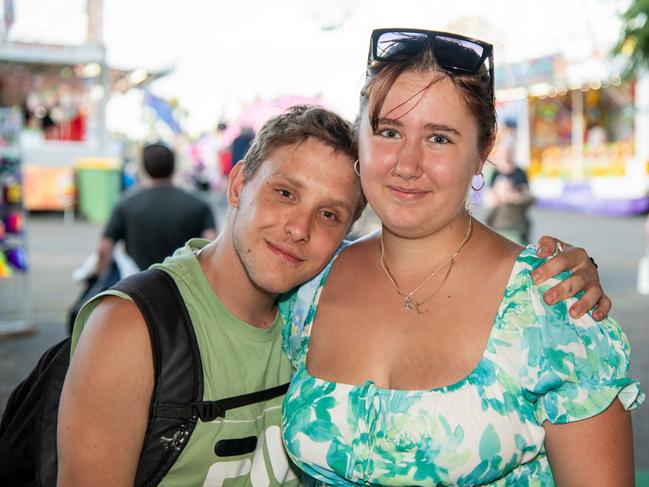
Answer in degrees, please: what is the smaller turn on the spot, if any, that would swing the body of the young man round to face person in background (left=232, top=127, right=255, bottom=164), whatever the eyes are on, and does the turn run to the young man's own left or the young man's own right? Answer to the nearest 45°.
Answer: approximately 135° to the young man's own left

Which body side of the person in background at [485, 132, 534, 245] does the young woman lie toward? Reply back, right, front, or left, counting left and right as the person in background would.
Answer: front

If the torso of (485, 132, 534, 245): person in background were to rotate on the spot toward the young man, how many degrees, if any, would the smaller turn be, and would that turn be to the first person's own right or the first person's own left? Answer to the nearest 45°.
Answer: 0° — they already face them

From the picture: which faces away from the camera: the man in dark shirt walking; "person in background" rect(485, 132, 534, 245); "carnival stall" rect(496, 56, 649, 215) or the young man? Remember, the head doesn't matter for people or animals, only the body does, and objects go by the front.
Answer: the man in dark shirt walking

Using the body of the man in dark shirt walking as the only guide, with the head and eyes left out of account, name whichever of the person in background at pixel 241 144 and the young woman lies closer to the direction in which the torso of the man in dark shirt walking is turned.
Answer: the person in background

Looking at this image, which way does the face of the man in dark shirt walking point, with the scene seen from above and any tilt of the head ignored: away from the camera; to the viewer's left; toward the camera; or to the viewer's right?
away from the camera

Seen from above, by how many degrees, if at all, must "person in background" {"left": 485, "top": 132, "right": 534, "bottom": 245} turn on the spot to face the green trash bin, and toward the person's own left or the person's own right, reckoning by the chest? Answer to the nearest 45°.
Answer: approximately 135° to the person's own right

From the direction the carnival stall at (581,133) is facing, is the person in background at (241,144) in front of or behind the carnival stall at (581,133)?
in front

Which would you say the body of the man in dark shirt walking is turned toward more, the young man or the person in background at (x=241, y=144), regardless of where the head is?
the person in background

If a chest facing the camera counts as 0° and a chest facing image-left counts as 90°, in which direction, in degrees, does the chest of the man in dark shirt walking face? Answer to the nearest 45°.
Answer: approximately 180°

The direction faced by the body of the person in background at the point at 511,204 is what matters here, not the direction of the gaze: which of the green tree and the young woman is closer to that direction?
the young woman

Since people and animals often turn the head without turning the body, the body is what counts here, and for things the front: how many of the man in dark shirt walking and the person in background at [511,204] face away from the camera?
1

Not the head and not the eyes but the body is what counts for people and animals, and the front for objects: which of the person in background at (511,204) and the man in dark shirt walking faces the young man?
the person in background

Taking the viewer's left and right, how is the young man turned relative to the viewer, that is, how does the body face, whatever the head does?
facing the viewer and to the right of the viewer
